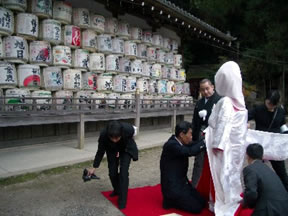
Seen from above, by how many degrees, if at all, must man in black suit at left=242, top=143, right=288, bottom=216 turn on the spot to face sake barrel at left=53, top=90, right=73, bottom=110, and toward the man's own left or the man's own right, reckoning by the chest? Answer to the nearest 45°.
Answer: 0° — they already face it

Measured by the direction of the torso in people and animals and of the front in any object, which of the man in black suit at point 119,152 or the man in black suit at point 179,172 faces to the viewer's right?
the man in black suit at point 179,172

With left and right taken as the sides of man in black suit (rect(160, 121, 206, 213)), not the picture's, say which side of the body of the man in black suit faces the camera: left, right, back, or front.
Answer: right

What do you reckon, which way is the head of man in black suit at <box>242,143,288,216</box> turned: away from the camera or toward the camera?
away from the camera

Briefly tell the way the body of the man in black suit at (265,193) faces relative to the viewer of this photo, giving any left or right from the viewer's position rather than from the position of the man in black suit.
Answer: facing away from the viewer and to the left of the viewer

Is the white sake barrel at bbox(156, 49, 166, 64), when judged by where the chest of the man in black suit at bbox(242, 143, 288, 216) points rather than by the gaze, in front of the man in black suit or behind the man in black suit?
in front

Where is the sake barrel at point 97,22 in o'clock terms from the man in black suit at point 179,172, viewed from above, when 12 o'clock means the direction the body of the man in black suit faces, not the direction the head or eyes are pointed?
The sake barrel is roughly at 8 o'clock from the man in black suit.

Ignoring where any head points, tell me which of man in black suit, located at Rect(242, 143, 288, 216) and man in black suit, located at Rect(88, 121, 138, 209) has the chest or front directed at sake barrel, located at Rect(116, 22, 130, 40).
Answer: man in black suit, located at Rect(242, 143, 288, 216)

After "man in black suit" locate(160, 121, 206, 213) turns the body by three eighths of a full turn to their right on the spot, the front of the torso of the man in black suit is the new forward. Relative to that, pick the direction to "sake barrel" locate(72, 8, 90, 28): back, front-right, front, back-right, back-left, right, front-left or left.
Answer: right
